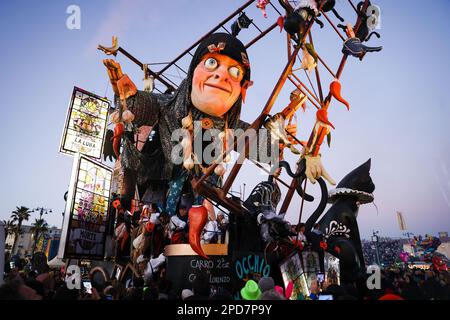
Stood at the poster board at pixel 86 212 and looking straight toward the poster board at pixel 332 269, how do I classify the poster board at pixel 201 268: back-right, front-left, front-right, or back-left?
front-right

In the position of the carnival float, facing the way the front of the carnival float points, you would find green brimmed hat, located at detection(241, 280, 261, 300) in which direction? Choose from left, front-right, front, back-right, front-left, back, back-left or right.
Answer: front

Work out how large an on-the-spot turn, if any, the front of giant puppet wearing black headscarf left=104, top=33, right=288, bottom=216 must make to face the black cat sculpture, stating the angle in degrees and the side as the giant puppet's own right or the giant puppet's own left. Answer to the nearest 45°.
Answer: approximately 90° to the giant puppet's own left

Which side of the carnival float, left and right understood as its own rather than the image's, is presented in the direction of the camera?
front

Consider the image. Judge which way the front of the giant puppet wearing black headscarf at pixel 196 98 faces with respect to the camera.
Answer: toward the camera
